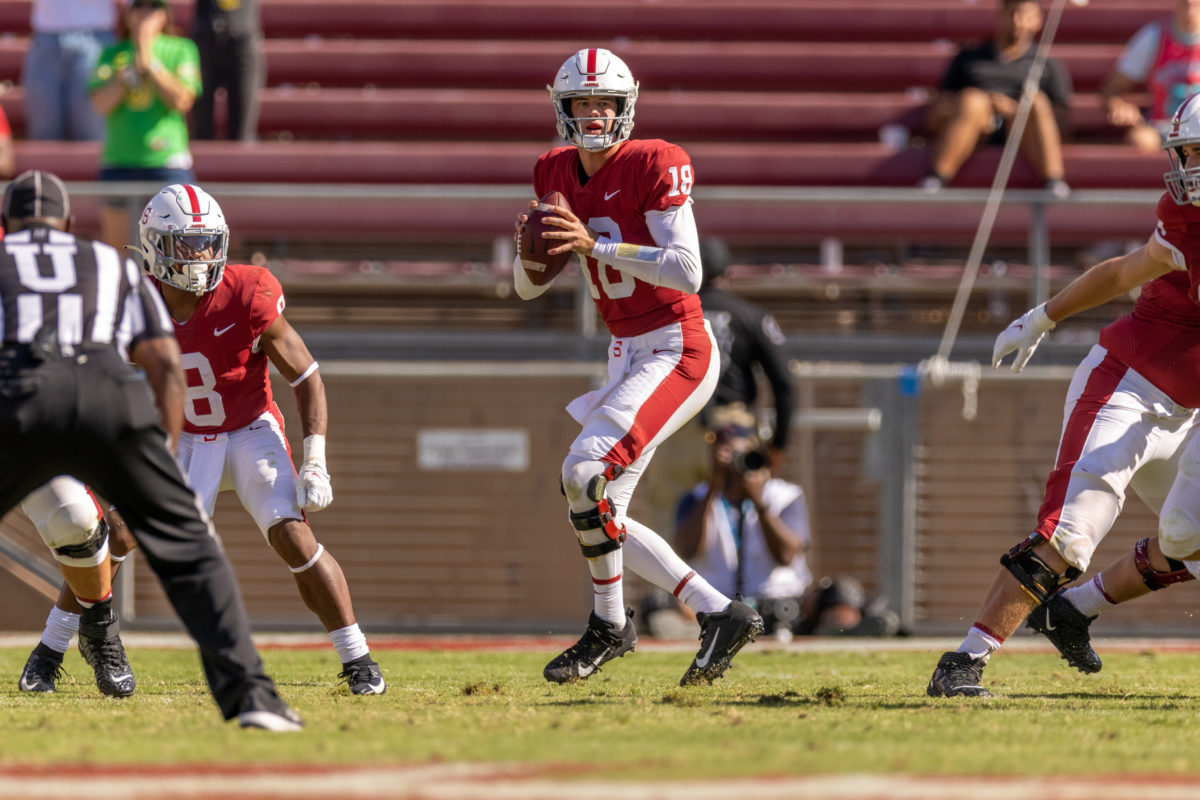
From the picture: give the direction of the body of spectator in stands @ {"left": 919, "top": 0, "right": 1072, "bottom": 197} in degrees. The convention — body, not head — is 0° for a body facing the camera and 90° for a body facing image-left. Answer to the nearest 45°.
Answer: approximately 0°

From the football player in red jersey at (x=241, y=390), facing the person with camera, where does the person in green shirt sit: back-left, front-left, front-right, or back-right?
front-left

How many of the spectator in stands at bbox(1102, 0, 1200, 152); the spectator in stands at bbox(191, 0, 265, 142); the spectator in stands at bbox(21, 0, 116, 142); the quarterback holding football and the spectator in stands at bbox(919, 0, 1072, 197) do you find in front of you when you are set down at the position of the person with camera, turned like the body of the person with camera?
1

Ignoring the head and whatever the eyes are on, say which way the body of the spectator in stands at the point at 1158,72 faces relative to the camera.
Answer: toward the camera

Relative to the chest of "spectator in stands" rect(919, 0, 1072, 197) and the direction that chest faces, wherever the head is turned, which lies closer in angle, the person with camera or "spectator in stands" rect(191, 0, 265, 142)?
the person with camera

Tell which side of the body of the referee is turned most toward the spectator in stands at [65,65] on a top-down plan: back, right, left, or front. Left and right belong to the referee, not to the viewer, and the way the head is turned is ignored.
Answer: front

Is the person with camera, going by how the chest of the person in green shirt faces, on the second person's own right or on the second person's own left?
on the second person's own left

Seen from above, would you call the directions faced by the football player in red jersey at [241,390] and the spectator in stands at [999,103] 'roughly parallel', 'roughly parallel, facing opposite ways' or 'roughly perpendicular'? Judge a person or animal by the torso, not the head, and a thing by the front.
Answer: roughly parallel

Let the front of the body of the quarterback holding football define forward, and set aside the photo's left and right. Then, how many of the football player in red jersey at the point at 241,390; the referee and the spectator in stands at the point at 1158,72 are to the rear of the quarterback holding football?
1

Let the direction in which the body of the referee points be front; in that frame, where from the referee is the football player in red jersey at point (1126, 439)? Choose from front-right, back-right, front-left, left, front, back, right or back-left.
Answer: right

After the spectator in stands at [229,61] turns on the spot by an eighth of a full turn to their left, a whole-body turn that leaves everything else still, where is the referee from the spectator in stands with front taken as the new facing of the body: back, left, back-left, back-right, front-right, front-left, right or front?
front-right

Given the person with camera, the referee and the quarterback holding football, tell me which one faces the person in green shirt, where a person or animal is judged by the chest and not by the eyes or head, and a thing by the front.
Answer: the referee

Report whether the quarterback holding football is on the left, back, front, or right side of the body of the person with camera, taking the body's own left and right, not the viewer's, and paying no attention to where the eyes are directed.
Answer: front

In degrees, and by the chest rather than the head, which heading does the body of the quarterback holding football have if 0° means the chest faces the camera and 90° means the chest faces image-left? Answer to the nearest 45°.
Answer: approximately 45°

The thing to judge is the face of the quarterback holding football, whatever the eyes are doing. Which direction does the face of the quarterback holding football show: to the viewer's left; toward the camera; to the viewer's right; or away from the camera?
toward the camera

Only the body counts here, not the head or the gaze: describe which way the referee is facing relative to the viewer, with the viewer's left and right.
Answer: facing away from the viewer

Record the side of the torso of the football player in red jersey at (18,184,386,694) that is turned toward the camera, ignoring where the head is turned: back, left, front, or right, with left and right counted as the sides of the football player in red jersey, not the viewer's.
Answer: front
